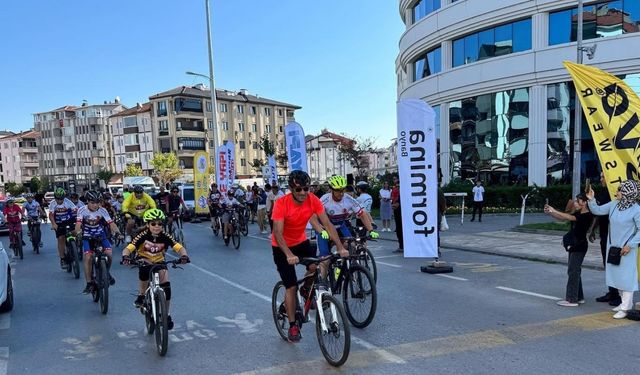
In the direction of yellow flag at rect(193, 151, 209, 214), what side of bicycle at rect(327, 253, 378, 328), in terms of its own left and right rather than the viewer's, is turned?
back

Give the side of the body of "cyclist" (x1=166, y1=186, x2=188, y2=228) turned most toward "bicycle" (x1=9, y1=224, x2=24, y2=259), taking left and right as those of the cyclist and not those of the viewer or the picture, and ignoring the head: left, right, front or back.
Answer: right

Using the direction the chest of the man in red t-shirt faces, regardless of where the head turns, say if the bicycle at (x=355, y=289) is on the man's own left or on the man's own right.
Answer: on the man's own left

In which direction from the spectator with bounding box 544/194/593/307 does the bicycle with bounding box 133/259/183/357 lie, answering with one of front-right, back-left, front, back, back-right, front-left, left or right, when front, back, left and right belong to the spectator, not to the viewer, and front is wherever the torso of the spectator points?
front-left

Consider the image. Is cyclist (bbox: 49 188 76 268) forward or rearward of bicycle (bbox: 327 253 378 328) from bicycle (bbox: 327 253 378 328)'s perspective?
rearward

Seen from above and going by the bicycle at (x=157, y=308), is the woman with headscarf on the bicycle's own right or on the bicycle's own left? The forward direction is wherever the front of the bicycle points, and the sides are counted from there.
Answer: on the bicycle's own left

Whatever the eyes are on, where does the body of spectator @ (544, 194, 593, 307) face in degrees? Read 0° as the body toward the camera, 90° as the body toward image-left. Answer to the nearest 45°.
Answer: approximately 90°
